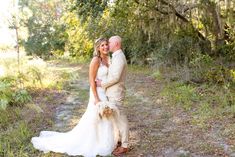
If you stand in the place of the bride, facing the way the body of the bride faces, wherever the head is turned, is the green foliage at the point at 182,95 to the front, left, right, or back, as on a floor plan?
left

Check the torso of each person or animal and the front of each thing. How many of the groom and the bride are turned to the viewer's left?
1

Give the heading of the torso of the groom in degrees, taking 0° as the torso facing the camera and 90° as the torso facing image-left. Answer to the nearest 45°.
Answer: approximately 90°
